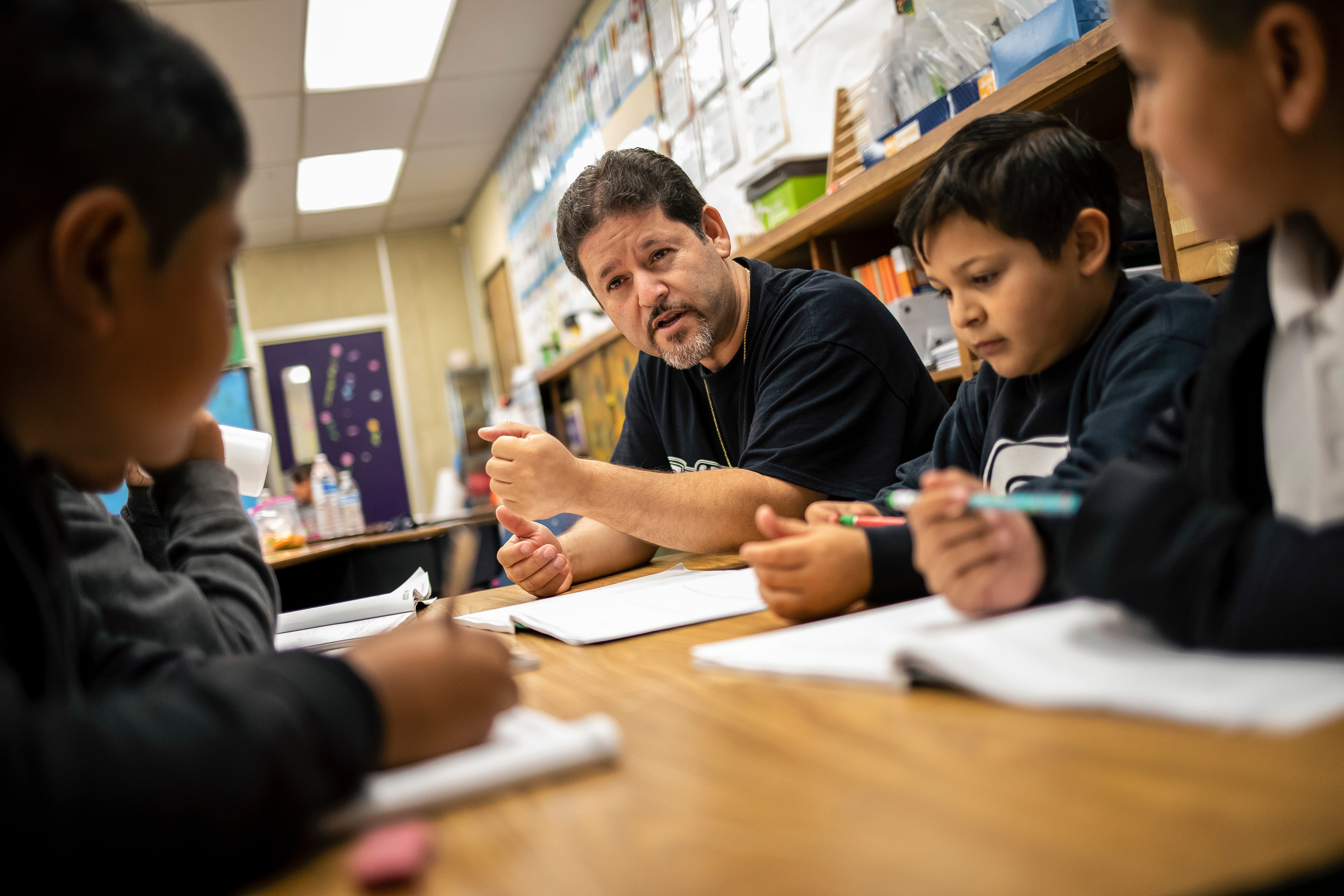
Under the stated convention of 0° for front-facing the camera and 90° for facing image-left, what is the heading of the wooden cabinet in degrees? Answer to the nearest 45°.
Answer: approximately 45°

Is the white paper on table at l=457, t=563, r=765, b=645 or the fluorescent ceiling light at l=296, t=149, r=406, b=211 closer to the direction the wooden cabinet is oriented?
the white paper on table

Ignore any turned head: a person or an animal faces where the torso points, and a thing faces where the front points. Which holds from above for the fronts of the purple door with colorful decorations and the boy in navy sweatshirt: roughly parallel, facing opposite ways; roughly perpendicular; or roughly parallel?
roughly perpendicular

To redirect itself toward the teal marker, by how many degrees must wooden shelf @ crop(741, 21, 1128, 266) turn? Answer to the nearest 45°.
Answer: approximately 45° to its left

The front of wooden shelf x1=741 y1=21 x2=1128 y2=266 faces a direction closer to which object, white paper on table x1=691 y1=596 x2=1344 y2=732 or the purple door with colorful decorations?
the white paper on table

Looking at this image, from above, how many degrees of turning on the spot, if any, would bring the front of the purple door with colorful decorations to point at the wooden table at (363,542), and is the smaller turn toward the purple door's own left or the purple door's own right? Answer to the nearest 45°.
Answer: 0° — it already faces it

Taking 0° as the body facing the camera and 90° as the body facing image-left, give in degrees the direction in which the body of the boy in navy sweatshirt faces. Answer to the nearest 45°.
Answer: approximately 45°

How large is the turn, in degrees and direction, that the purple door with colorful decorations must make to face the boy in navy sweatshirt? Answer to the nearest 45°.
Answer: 0° — it already faces them

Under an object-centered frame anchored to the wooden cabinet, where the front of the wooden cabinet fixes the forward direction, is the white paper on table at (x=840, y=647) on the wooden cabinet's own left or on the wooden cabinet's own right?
on the wooden cabinet's own left
